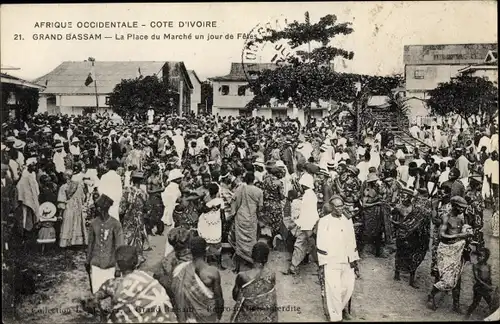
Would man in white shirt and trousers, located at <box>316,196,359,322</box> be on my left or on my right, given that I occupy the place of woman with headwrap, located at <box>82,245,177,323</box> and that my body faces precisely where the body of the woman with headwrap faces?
on my right

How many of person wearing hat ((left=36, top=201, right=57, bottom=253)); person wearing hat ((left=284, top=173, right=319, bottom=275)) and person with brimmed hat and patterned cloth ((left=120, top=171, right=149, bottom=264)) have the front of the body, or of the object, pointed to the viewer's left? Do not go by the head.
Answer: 1

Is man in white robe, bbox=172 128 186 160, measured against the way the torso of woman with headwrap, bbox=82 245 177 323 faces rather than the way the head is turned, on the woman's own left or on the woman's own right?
on the woman's own right

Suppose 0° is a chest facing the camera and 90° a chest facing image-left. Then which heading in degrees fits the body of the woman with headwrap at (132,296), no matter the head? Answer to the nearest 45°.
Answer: approximately 135°
